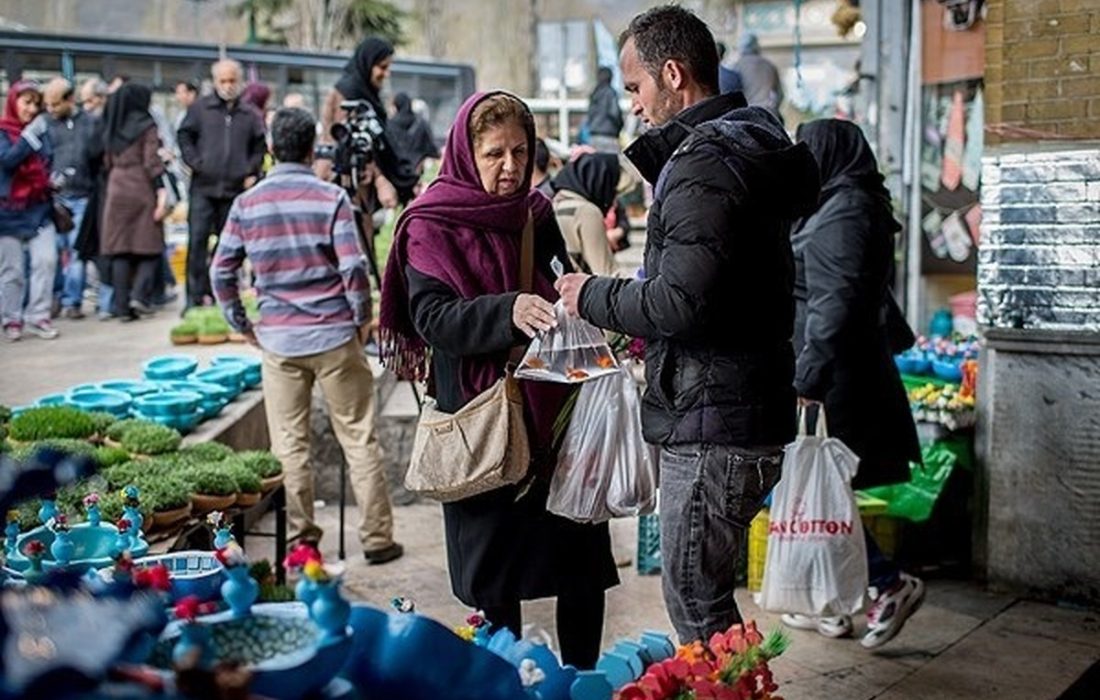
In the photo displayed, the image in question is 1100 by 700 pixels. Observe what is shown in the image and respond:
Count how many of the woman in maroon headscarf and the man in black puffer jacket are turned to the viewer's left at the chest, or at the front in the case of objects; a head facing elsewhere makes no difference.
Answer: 1

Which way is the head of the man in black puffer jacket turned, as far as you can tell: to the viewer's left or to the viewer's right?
to the viewer's left

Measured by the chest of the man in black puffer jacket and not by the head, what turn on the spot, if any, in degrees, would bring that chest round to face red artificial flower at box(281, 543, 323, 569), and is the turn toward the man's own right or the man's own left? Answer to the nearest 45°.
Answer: approximately 45° to the man's own left

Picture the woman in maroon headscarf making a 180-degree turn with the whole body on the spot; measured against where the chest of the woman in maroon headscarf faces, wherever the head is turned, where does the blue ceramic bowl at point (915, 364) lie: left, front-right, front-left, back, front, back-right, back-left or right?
right

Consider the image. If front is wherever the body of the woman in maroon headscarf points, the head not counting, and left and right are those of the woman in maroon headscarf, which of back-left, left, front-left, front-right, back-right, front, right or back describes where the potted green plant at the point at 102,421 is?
back

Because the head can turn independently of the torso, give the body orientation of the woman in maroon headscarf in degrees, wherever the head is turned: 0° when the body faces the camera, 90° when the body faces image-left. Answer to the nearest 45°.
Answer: approximately 315°

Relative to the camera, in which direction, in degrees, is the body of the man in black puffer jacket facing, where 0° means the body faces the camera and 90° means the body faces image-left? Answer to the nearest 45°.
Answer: approximately 90°

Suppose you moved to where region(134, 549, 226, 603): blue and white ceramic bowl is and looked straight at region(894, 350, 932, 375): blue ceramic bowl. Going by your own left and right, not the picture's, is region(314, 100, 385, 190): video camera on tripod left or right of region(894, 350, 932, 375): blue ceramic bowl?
left

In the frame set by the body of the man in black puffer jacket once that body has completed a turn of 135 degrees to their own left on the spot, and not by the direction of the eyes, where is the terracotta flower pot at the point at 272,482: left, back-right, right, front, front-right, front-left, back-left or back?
back

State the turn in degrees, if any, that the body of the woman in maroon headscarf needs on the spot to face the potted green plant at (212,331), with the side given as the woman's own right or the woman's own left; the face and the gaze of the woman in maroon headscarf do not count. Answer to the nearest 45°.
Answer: approximately 135° to the woman's own left

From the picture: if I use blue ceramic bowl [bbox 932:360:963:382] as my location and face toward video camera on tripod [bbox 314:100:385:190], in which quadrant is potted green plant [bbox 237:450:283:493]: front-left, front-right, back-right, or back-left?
front-left

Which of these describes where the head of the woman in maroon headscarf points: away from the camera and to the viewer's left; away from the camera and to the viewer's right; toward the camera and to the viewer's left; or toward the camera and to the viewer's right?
toward the camera and to the viewer's right

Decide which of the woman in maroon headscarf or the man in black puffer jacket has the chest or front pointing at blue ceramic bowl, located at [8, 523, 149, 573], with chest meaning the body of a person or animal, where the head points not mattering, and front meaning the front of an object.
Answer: the man in black puffer jacket

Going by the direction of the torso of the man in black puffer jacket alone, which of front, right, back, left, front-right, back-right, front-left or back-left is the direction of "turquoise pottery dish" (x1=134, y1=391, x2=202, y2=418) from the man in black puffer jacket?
front-right

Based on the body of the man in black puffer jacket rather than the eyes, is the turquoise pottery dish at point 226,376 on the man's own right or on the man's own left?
on the man's own right
